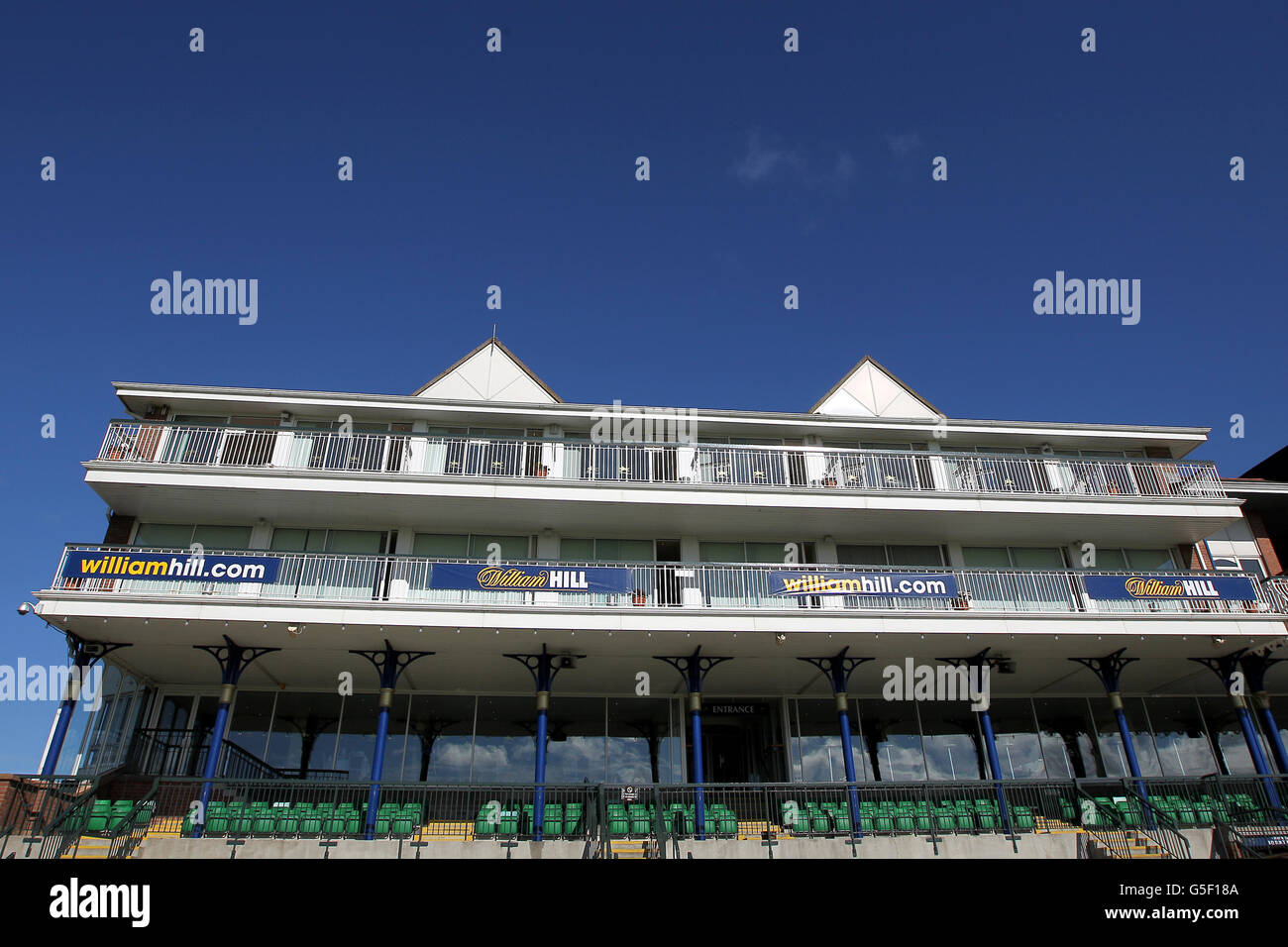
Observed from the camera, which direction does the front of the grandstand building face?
facing the viewer
